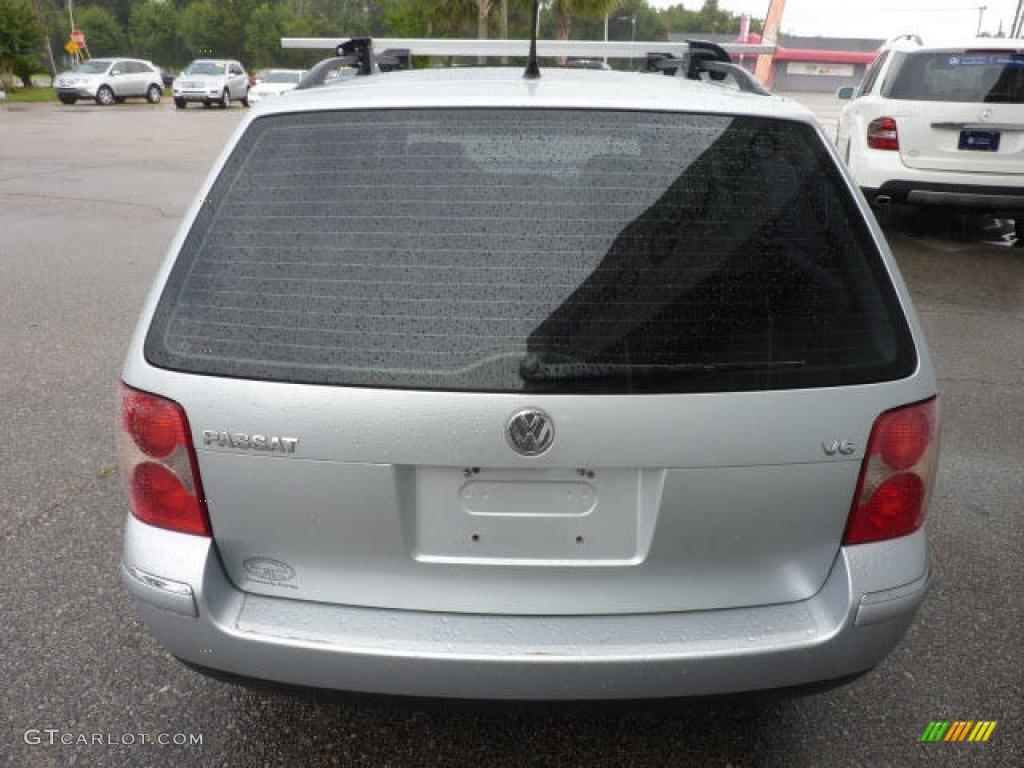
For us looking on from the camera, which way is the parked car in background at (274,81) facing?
facing the viewer and to the left of the viewer

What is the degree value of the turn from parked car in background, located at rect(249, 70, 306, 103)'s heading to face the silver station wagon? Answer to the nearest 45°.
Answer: approximately 45° to its left

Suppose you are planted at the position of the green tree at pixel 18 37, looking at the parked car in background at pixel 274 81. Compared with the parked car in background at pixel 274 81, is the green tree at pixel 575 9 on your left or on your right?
left

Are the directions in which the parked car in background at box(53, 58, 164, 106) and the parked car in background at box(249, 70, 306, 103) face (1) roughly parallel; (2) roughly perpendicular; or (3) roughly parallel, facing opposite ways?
roughly parallel

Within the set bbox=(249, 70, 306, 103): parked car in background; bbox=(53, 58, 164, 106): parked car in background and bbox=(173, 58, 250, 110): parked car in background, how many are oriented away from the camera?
0

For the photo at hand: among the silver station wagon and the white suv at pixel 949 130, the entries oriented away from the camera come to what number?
2

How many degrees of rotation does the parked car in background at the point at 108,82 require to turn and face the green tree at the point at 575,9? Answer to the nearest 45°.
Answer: approximately 135° to its left

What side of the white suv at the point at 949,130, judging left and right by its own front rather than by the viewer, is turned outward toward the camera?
back

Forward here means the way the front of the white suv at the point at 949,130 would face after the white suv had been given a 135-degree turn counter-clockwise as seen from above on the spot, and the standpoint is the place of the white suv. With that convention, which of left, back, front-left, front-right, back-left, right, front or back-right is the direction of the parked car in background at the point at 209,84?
right

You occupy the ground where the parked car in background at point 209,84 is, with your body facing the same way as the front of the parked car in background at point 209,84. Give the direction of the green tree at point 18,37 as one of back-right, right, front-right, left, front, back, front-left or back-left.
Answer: right

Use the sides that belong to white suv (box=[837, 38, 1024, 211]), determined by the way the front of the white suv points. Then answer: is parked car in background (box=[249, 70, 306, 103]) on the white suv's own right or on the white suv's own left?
on the white suv's own left

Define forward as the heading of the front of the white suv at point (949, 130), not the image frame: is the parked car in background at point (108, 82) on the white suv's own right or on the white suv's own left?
on the white suv's own left

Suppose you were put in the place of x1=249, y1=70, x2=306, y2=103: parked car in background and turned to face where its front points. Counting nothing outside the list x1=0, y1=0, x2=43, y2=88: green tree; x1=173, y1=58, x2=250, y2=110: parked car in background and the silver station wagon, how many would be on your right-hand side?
2

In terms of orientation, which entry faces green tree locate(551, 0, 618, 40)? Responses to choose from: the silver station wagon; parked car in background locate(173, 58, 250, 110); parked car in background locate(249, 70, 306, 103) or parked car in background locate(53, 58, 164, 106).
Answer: the silver station wagon

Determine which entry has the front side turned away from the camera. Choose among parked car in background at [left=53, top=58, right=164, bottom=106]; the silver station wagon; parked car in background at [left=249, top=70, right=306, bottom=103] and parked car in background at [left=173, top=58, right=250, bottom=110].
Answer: the silver station wagon

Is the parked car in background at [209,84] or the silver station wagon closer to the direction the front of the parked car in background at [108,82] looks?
the silver station wagon

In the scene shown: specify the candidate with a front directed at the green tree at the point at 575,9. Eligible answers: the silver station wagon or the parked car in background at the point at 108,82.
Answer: the silver station wagon

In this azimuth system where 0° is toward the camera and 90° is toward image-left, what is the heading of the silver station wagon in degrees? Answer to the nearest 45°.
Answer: approximately 180°

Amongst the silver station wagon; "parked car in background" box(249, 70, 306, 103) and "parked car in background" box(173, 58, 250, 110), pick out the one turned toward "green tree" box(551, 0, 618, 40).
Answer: the silver station wagon
